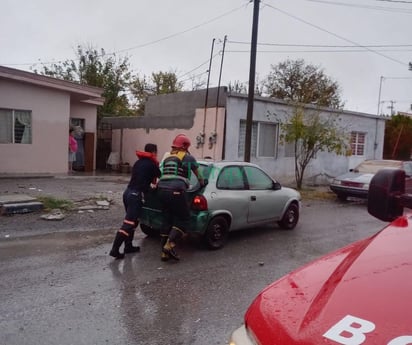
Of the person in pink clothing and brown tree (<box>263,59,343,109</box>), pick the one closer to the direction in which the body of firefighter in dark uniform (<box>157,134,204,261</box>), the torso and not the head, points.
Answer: the brown tree

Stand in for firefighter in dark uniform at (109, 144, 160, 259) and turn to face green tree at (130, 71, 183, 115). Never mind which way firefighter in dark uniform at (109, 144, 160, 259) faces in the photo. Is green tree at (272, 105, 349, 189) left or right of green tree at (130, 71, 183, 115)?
right

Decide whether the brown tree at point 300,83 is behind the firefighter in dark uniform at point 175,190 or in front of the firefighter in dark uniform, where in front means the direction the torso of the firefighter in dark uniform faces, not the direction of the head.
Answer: in front

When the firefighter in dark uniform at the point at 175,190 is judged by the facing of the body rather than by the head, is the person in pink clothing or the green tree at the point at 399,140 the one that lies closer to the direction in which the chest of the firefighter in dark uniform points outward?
the green tree

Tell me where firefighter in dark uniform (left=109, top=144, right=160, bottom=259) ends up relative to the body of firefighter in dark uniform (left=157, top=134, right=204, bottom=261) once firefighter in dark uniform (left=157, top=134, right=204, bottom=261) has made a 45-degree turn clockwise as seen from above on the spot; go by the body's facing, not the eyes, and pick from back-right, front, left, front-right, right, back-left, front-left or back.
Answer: back

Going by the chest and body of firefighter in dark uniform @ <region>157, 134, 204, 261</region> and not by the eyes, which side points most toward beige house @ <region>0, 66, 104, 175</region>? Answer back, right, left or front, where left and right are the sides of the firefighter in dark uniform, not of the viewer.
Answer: left

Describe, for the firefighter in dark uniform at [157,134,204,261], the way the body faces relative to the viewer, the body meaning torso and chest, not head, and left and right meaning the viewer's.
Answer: facing away from the viewer and to the right of the viewer

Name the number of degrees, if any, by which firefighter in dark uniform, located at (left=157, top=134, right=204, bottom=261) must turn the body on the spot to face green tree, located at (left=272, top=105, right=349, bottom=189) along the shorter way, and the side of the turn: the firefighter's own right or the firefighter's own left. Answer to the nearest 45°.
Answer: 0° — they already face it

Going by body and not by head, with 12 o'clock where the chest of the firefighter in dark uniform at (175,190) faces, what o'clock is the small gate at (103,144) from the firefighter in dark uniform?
The small gate is roughly at 10 o'clock from the firefighter in dark uniform.

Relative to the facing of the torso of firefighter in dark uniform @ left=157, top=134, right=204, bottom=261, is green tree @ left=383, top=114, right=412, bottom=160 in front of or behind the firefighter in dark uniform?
in front
